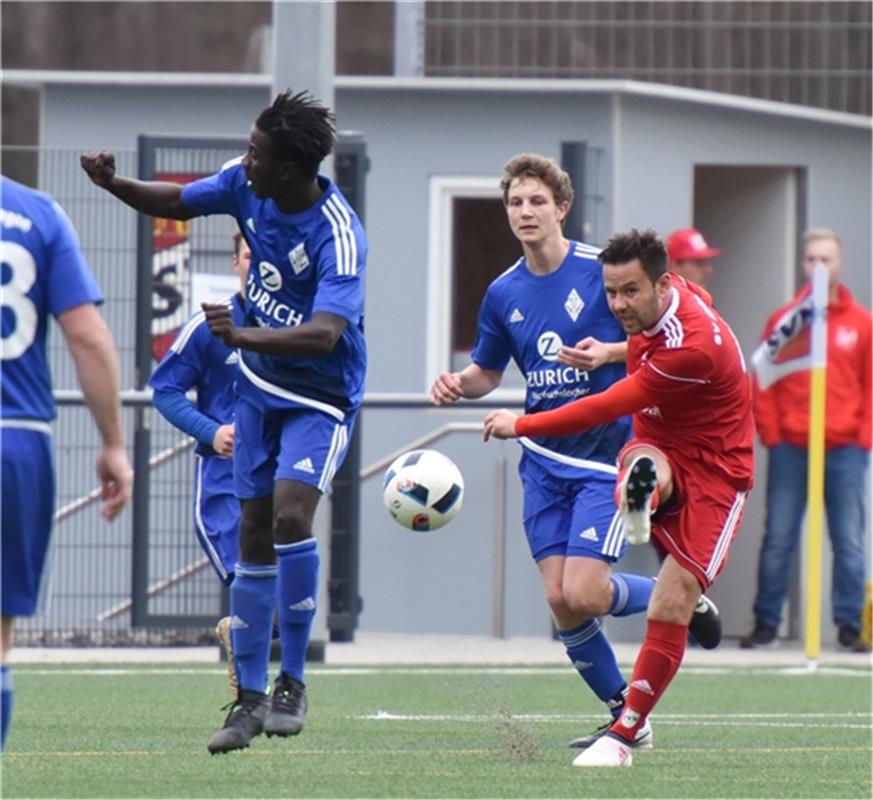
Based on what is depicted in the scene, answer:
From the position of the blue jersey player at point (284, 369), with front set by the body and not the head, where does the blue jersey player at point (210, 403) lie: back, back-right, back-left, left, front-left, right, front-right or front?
back-right

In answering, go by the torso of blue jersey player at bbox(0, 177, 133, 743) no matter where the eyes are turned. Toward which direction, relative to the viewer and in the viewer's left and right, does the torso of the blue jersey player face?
facing away from the viewer

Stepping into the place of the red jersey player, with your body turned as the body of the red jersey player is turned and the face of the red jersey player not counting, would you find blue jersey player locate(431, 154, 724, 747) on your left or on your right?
on your right

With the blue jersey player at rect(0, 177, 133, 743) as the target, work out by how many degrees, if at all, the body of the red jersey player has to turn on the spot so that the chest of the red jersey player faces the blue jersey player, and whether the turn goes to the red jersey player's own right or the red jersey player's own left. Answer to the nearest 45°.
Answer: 0° — they already face them

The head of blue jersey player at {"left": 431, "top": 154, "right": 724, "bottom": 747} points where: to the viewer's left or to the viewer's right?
to the viewer's left

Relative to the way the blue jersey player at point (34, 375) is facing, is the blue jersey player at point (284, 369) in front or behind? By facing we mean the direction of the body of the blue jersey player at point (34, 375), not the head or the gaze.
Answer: in front

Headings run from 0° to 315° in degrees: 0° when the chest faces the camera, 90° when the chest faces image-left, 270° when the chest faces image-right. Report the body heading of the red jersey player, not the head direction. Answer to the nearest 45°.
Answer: approximately 45°

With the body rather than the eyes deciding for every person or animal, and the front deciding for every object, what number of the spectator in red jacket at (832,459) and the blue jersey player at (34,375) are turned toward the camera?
1

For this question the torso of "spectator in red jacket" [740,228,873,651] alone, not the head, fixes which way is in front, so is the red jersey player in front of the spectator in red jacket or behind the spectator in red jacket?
in front
